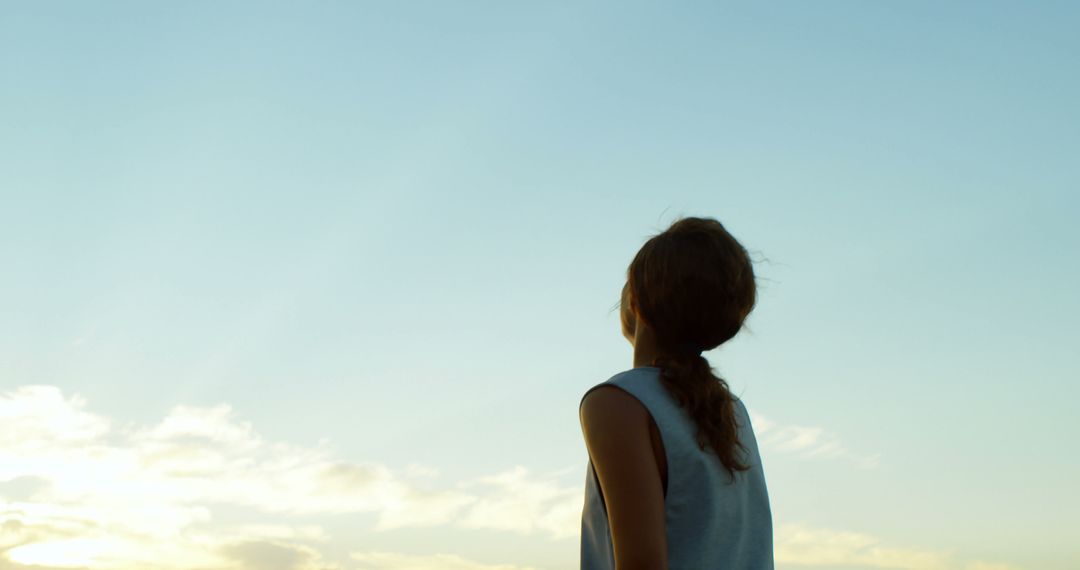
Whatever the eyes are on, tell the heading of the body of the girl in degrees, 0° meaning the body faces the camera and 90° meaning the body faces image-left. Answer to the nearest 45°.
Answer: approximately 135°

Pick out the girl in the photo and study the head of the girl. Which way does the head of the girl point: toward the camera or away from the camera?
away from the camera
